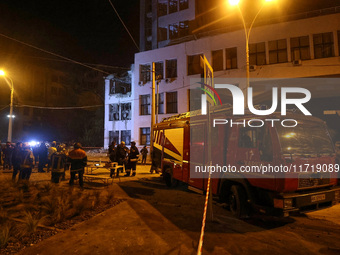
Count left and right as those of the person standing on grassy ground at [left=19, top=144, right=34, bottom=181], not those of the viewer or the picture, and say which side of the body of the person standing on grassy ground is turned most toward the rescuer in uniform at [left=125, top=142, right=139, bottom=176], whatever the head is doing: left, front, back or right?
right

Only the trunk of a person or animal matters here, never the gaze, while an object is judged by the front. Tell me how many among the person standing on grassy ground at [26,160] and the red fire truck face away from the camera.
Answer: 1

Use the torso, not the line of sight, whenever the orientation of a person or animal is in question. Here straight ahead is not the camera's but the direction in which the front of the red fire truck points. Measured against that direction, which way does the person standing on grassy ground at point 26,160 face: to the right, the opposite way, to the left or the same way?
the opposite way

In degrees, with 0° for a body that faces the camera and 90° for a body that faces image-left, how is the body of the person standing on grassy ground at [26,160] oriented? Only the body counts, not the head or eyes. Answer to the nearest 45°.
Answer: approximately 180°

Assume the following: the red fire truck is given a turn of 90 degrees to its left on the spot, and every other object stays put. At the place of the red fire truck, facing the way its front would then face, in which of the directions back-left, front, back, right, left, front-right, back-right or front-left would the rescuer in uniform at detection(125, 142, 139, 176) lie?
left

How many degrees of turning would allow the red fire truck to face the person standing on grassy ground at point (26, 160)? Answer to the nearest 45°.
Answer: approximately 135° to its right

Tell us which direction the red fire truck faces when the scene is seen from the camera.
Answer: facing the viewer and to the right of the viewer

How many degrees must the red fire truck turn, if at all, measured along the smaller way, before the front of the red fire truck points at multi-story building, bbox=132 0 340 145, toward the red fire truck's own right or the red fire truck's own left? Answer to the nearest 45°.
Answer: approximately 135° to the red fire truck's own left

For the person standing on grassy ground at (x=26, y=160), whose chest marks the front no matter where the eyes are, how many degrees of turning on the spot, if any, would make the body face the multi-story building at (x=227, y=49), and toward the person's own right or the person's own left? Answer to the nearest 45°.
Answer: approximately 90° to the person's own right

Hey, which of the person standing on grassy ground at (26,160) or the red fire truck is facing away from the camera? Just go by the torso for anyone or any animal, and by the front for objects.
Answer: the person standing on grassy ground
